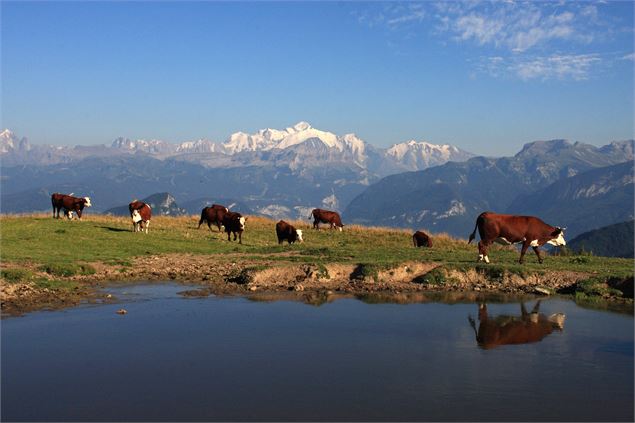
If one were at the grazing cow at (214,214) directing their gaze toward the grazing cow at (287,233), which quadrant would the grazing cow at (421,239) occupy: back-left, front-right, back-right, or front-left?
front-left

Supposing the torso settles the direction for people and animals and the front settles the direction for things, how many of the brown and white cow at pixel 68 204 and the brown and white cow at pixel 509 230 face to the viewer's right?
2

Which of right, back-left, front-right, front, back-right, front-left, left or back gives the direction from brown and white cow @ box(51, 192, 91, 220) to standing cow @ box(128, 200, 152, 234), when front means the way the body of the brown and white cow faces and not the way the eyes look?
front-right

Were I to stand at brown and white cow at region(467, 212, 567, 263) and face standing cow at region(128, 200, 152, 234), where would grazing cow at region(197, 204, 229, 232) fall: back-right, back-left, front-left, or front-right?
front-right

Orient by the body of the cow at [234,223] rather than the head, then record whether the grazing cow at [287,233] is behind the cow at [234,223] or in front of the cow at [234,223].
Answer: in front

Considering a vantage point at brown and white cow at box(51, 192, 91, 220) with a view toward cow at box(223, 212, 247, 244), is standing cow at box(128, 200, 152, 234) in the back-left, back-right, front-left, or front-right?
front-right

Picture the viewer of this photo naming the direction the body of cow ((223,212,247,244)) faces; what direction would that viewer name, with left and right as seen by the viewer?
facing the viewer and to the right of the viewer

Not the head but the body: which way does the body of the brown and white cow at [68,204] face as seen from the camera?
to the viewer's right

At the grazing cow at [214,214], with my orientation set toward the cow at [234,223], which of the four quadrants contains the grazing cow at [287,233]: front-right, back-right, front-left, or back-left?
front-left

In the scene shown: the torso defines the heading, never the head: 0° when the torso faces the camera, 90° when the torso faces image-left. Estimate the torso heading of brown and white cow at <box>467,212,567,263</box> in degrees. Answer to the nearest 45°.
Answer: approximately 270°
